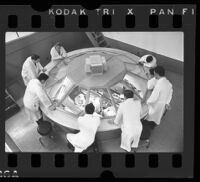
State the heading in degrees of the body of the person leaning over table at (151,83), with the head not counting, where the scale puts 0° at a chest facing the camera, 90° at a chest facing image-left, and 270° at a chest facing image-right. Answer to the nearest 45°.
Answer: approximately 90°
